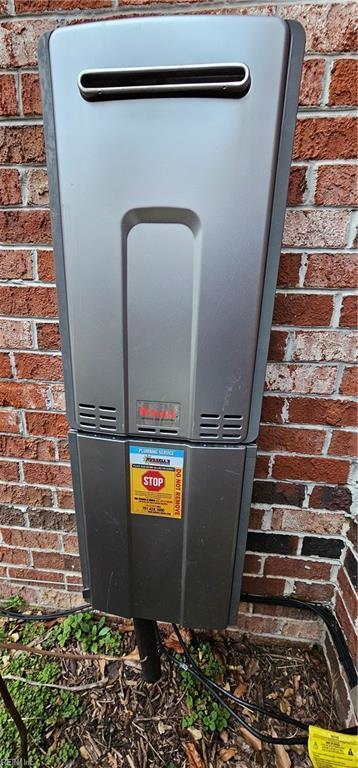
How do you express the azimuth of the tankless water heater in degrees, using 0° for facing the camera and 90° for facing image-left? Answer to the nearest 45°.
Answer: approximately 0°
